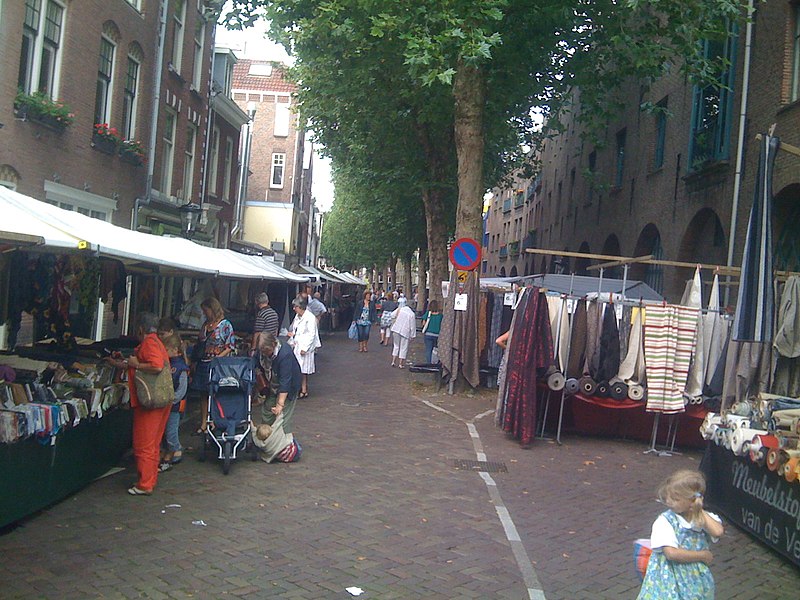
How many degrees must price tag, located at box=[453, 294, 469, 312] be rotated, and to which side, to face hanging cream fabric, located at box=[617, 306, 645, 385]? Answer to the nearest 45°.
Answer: approximately 45° to its left

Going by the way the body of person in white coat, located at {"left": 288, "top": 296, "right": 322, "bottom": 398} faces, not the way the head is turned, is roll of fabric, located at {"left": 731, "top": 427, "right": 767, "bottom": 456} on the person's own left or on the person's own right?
on the person's own left

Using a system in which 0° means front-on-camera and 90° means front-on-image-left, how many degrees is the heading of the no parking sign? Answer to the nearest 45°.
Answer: approximately 0°

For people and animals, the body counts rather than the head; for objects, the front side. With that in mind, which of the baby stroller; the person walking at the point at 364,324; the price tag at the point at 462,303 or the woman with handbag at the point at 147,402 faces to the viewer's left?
the woman with handbag

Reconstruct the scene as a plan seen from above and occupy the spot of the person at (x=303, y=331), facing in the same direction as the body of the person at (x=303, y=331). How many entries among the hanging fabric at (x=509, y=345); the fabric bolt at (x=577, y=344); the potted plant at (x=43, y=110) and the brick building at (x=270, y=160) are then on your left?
2

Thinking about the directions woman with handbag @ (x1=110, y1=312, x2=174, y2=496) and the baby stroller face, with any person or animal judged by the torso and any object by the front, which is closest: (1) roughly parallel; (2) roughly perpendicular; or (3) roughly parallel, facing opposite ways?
roughly perpendicular

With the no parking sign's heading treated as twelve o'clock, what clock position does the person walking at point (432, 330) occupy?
The person walking is roughly at 6 o'clock from the no parking sign.

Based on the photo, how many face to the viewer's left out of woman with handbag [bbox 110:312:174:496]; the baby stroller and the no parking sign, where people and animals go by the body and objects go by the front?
1

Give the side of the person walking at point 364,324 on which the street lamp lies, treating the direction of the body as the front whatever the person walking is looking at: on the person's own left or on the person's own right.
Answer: on the person's own right

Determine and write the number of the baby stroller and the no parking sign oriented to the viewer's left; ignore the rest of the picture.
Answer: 0
